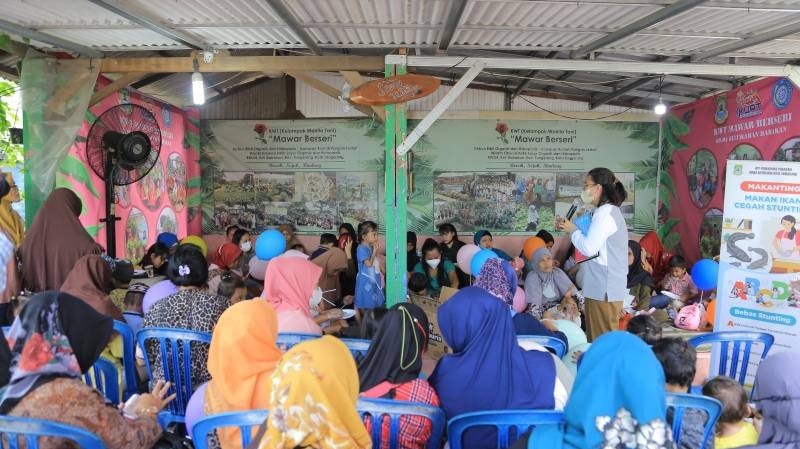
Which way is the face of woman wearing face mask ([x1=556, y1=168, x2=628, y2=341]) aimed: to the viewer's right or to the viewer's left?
to the viewer's left

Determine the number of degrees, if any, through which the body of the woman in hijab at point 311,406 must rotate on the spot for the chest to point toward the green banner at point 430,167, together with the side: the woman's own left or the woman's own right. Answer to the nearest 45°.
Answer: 0° — they already face it

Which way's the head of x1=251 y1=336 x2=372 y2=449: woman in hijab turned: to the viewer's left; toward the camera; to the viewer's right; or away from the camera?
away from the camera

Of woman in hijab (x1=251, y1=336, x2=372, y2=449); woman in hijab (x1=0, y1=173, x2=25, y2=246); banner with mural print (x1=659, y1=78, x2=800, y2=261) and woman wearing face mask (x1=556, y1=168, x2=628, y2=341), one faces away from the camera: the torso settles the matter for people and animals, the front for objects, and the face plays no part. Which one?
woman in hijab (x1=251, y1=336, x2=372, y2=449)

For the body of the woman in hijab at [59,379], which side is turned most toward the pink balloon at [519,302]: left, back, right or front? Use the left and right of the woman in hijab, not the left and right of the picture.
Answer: front

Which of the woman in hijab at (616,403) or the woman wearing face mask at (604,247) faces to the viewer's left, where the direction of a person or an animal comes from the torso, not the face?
the woman wearing face mask

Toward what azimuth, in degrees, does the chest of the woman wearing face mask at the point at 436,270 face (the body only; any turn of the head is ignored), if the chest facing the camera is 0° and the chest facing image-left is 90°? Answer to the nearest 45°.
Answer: approximately 0°

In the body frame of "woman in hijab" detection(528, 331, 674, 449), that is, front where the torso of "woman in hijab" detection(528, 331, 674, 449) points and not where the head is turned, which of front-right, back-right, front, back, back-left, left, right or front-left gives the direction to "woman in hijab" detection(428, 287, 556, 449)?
front-left

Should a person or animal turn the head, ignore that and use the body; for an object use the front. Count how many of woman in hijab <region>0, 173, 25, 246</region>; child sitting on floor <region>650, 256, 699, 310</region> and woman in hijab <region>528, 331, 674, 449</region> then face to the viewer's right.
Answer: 1

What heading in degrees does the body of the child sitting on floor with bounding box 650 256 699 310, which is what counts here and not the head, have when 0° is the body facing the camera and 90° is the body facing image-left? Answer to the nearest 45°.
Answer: approximately 45°

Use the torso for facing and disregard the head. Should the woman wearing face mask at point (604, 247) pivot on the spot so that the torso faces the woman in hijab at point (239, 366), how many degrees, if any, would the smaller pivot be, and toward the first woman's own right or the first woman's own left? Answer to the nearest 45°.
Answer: approximately 45° to the first woman's own left

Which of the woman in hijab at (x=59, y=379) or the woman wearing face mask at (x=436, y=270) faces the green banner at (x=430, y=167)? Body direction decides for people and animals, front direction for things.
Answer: the woman in hijab

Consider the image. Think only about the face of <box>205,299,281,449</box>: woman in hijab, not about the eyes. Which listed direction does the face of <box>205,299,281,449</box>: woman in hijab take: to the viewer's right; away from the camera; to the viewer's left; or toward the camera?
away from the camera

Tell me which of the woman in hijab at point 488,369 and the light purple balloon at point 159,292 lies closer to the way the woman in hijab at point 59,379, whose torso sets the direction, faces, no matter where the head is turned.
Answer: the light purple balloon

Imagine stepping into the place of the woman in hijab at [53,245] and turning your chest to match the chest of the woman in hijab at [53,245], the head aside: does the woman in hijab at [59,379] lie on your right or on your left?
on your right
